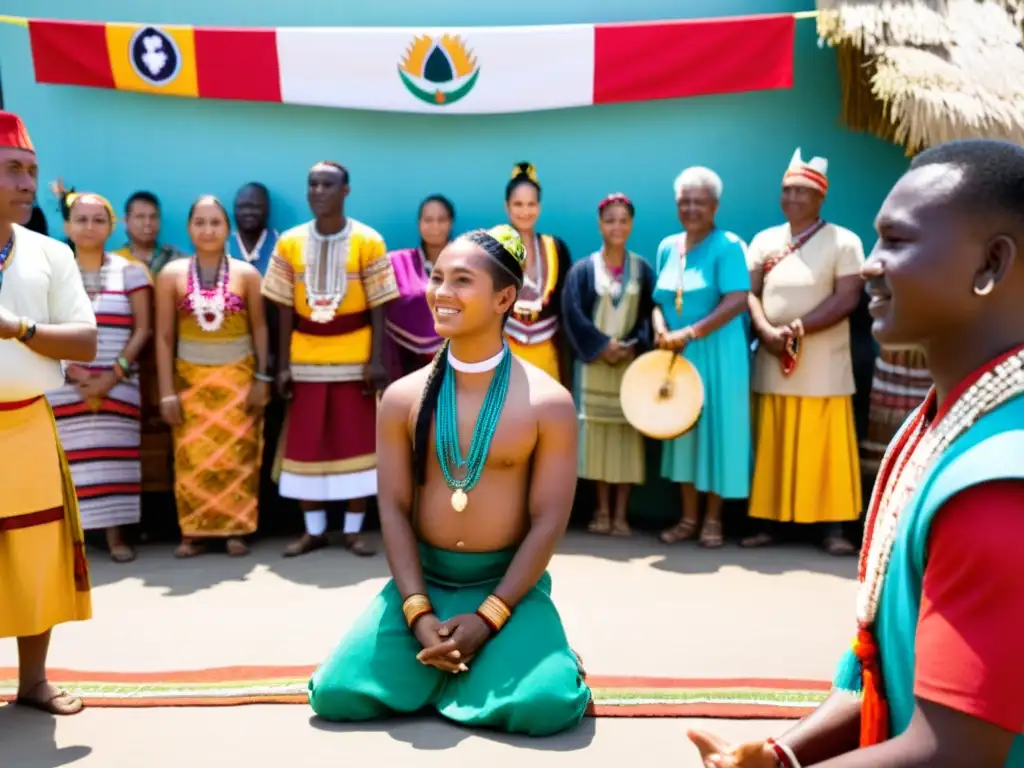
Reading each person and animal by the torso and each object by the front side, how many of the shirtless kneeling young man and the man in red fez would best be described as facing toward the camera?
2

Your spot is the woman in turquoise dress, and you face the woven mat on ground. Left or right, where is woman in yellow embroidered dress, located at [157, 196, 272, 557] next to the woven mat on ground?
right

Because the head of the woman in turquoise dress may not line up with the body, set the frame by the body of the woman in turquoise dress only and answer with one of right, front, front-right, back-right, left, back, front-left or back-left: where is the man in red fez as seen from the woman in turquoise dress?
front

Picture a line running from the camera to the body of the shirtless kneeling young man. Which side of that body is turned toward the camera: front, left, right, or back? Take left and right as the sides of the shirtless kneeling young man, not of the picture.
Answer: front

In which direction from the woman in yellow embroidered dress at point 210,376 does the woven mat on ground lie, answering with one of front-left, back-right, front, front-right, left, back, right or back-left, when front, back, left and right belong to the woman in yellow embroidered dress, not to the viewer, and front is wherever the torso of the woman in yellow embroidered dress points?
front

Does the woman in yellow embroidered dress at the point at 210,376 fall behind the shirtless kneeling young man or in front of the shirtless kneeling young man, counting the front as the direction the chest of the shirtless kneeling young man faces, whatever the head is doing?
behind

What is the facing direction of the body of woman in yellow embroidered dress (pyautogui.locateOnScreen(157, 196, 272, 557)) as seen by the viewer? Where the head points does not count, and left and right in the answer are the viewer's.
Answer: facing the viewer

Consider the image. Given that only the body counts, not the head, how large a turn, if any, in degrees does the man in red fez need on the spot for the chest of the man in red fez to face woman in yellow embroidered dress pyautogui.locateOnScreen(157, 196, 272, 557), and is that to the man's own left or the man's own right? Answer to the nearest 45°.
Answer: approximately 135° to the man's own left

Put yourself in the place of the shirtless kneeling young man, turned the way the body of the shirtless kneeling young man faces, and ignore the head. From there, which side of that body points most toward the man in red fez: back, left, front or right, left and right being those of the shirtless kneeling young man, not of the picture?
right
